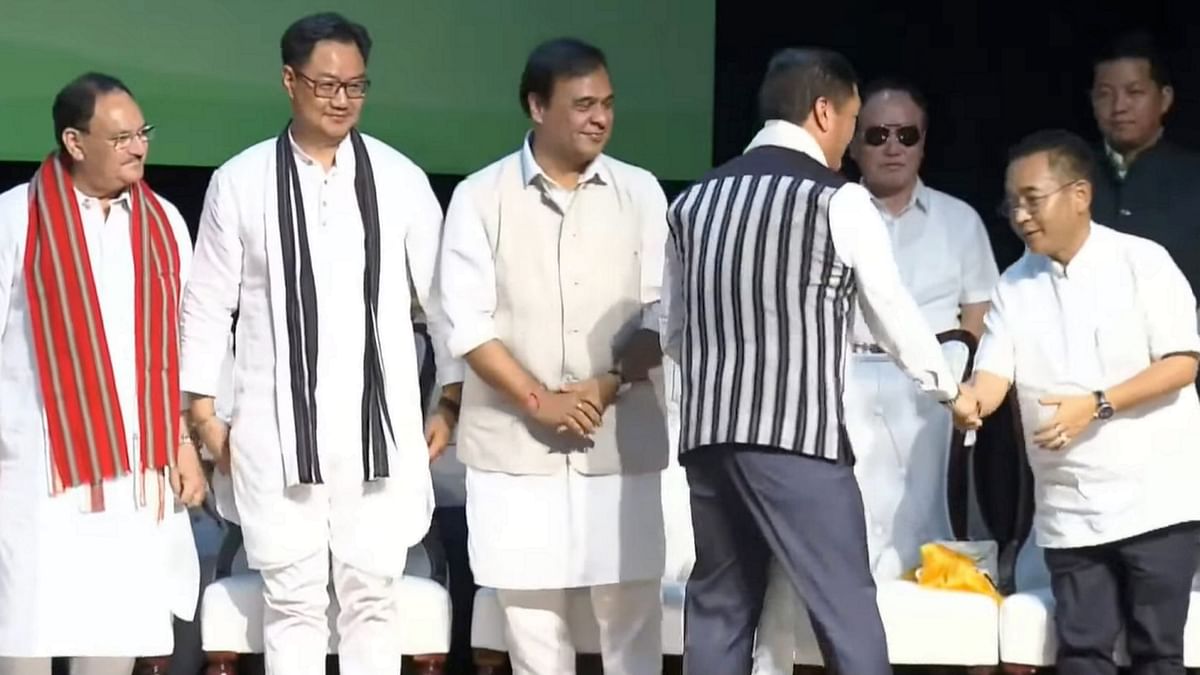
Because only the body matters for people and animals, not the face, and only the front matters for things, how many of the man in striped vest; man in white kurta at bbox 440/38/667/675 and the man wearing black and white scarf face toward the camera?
2

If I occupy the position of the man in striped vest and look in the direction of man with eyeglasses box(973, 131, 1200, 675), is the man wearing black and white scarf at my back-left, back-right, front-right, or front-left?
back-left

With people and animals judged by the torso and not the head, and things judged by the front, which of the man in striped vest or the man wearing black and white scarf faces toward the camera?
the man wearing black and white scarf

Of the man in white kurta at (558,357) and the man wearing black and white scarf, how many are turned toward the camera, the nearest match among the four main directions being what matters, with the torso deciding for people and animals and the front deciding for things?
2

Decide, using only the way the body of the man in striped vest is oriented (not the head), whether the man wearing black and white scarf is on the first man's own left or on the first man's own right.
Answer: on the first man's own left

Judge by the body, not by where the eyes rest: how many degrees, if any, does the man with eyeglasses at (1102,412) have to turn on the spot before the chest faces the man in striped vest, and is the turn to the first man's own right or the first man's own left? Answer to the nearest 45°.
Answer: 0° — they already face them

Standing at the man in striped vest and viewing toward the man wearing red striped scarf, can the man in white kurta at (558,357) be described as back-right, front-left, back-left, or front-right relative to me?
front-right

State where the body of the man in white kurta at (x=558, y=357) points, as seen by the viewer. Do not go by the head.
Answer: toward the camera

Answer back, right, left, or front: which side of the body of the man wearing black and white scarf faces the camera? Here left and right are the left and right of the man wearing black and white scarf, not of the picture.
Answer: front

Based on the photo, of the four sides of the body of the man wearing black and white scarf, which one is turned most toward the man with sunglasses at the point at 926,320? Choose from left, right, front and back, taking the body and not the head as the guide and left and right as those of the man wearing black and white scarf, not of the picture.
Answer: left

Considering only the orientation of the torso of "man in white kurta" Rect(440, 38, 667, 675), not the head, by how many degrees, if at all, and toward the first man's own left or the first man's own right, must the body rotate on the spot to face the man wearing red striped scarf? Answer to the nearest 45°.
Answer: approximately 90° to the first man's own right

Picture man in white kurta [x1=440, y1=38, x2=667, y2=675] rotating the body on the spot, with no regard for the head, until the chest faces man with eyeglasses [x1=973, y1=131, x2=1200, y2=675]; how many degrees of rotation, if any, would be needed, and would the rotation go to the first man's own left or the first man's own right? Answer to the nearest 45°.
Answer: approximately 90° to the first man's own left

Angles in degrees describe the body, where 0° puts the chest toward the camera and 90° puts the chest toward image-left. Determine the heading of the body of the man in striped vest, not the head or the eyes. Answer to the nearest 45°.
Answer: approximately 225°

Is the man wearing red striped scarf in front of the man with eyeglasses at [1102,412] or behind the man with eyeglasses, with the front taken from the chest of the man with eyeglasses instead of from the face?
in front

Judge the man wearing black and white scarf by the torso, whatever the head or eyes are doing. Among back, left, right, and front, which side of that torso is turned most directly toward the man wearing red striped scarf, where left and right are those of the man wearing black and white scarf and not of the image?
right
